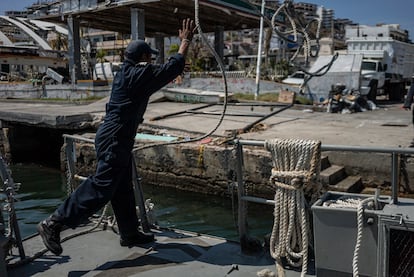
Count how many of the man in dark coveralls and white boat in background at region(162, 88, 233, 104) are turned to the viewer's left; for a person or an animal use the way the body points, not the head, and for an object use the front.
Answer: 1

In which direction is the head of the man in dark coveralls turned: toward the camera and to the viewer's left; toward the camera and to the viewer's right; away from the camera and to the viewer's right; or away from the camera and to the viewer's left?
away from the camera and to the viewer's right

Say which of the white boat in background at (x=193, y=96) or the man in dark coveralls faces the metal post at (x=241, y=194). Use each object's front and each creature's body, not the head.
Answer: the man in dark coveralls

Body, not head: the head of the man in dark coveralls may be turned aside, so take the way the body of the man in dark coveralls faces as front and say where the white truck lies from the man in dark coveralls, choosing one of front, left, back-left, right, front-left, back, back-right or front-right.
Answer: front-left

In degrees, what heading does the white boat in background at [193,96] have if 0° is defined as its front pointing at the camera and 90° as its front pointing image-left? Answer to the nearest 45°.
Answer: approximately 90°

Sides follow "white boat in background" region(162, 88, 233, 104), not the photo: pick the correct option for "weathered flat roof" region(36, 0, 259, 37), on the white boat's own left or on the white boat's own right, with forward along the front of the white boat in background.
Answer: on the white boat's own right
